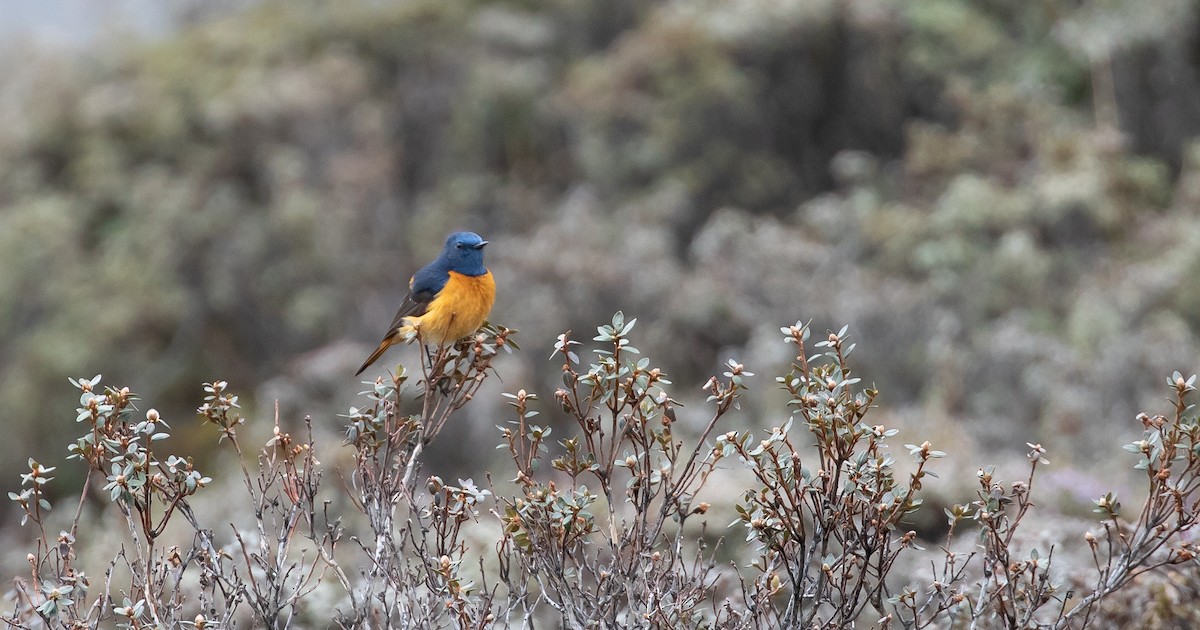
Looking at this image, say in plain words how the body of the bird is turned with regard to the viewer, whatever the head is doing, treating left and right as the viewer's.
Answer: facing the viewer and to the right of the viewer
